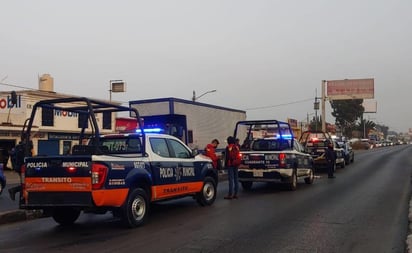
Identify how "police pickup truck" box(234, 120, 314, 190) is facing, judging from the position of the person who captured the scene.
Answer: facing away from the viewer and to the right of the viewer

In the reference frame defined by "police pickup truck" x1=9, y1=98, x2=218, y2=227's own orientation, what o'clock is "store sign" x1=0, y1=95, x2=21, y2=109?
The store sign is roughly at 10 o'clock from the police pickup truck.

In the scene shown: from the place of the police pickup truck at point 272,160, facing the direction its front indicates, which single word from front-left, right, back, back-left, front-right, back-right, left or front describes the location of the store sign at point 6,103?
left

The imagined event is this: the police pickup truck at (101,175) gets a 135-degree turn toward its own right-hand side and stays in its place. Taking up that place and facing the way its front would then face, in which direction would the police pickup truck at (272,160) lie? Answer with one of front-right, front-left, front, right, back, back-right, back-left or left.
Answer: back-left

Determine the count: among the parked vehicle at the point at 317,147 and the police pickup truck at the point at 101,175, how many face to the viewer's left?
0

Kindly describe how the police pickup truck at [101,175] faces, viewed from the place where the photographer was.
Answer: facing away from the viewer and to the right of the viewer

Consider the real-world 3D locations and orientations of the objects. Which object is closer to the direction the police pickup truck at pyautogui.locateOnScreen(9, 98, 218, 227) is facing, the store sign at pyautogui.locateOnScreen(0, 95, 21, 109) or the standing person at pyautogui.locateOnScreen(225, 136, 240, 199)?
the standing person

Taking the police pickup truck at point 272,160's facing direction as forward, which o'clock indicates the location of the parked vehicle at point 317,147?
The parked vehicle is roughly at 11 o'clock from the police pickup truck.

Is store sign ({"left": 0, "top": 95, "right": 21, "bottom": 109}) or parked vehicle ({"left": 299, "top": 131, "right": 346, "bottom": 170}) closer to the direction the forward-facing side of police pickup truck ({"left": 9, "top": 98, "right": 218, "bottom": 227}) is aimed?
the parked vehicle

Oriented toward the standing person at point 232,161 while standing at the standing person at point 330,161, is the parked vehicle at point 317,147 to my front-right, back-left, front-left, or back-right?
back-right

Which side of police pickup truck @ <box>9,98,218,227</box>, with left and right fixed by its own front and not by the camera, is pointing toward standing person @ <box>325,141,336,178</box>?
front

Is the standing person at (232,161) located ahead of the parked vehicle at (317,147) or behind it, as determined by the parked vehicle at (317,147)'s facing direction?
behind

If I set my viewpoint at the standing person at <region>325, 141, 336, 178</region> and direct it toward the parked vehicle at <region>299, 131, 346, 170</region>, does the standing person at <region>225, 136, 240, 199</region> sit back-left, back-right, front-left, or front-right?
back-left

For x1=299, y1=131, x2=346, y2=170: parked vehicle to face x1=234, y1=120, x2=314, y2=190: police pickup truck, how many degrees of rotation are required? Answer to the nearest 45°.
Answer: approximately 135° to its right

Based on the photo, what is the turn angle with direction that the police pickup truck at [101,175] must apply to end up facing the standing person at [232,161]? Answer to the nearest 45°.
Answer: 0° — it already faces them

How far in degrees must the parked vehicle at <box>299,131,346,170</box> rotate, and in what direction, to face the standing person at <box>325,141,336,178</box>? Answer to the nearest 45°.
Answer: approximately 135° to its right

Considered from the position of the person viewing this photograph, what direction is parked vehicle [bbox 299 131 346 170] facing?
facing away from the viewer and to the right of the viewer

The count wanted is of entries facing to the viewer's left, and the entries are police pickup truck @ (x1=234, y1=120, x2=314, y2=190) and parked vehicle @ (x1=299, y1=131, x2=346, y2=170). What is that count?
0
